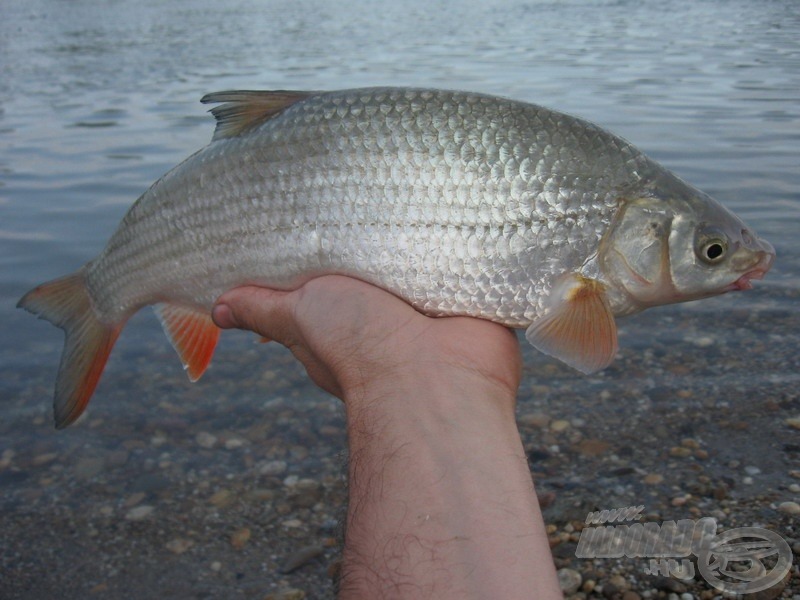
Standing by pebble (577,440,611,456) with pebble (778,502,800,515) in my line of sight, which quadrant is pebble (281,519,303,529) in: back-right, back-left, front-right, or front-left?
back-right

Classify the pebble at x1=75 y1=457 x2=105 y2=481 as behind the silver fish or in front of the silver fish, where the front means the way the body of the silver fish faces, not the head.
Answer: behind

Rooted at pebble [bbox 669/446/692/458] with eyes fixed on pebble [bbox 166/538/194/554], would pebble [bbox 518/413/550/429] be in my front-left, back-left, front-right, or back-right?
front-right

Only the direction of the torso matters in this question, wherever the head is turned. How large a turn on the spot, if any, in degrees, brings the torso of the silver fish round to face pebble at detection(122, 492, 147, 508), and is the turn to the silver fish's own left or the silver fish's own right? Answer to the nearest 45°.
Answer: approximately 135° to the silver fish's own left

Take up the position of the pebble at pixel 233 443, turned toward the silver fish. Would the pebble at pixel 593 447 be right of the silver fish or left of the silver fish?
left

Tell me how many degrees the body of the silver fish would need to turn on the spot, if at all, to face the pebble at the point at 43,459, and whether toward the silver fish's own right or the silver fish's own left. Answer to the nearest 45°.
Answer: approximately 135° to the silver fish's own left

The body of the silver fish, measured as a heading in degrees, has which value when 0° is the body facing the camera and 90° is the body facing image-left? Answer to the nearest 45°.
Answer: approximately 270°

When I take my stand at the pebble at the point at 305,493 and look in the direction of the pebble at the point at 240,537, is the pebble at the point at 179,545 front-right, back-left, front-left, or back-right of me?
front-right
